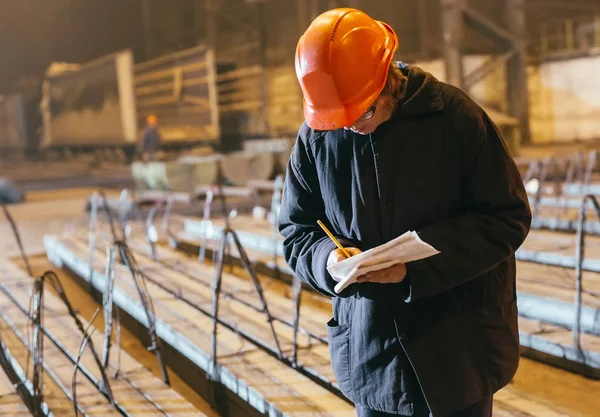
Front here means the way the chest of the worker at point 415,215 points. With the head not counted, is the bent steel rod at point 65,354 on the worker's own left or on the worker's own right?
on the worker's own right

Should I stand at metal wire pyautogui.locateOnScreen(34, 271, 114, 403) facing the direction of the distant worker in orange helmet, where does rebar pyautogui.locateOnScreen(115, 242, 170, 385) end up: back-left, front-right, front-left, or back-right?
front-right

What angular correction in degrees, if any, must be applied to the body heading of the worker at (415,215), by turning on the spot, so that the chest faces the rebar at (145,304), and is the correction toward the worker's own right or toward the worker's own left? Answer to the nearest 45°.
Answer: approximately 90° to the worker's own right

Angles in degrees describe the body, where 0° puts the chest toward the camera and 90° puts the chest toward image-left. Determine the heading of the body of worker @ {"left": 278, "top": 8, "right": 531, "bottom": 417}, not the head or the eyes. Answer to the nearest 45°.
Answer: approximately 45°

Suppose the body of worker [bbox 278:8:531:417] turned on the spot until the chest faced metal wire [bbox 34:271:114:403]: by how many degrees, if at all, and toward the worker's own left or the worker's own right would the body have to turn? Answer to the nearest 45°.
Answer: approximately 90° to the worker's own right

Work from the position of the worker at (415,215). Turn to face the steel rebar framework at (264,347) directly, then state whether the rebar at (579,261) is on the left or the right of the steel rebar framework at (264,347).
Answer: right

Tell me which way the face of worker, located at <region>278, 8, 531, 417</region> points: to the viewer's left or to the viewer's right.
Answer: to the viewer's left

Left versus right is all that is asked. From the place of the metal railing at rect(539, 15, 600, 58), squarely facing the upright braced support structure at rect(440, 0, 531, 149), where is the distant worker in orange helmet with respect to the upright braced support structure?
right

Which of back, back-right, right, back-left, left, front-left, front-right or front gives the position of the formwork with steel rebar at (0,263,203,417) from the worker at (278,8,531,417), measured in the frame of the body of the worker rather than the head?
right

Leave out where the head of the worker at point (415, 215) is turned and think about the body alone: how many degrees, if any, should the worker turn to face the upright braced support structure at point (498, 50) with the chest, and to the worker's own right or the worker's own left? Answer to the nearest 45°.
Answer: approximately 135° to the worker's own right
